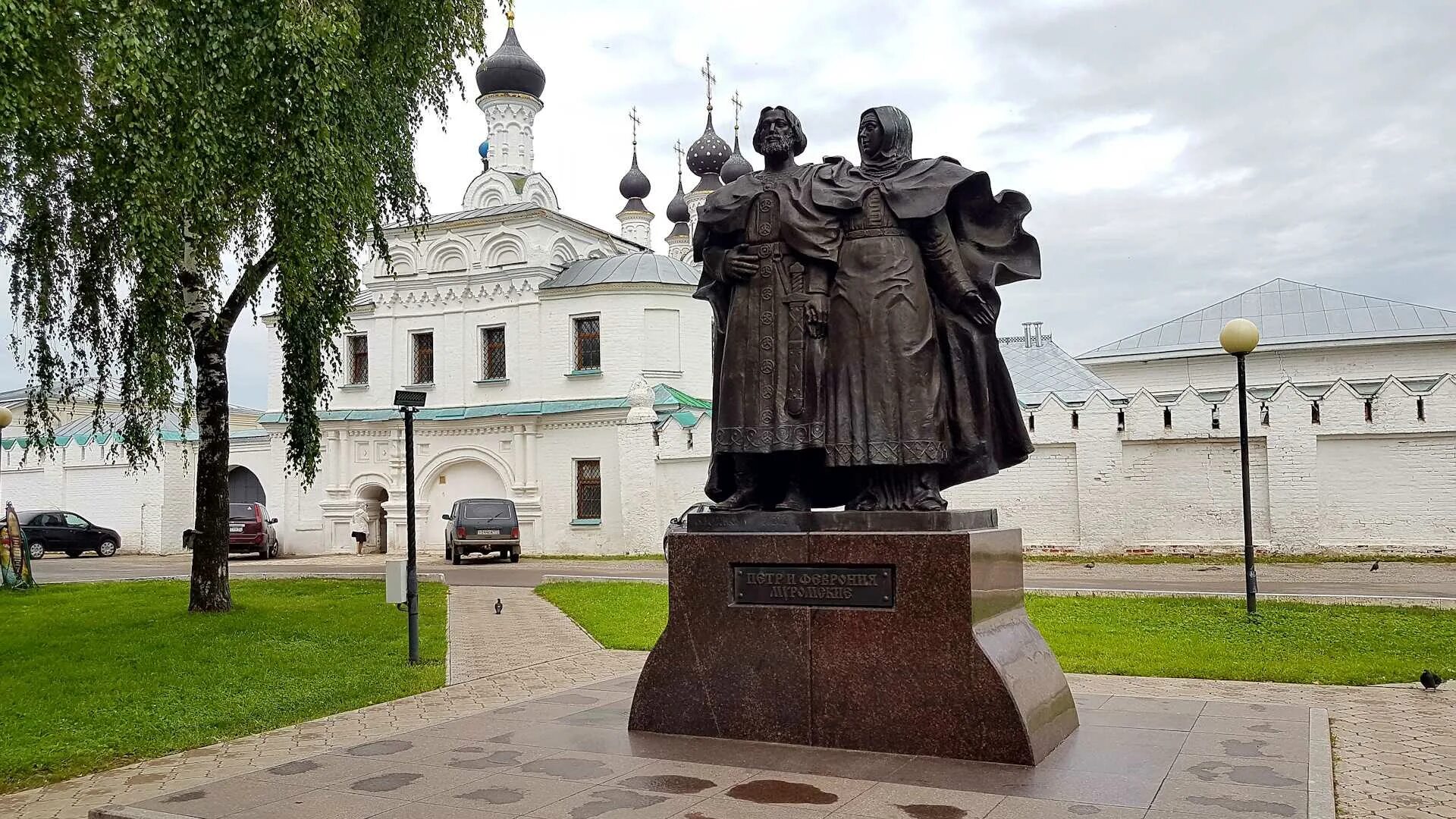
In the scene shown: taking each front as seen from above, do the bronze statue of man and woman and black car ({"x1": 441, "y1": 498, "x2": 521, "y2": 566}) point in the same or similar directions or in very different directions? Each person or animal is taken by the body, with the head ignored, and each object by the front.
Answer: very different directions

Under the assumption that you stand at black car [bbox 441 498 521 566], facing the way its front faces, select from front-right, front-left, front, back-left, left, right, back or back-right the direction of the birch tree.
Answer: back

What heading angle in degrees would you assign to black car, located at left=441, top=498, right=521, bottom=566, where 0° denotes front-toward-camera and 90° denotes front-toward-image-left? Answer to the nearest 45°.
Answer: approximately 180°

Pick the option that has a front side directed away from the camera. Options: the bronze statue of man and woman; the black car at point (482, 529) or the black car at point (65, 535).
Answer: the black car at point (482, 529)

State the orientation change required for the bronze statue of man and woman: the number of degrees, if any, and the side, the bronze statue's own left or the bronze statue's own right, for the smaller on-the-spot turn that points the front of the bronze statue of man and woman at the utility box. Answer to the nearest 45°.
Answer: approximately 135° to the bronze statue's own right

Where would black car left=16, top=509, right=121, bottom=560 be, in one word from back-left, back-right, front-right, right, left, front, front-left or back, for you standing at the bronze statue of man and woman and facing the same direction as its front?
back-right

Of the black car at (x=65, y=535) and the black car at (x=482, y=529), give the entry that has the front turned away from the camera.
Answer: the black car at (x=482, y=529)

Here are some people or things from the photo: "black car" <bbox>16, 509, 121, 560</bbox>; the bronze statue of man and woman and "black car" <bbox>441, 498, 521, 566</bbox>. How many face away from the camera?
1

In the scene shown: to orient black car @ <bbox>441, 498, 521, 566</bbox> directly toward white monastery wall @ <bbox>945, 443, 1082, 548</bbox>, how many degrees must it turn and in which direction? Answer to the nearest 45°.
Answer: approximately 135° to its right
